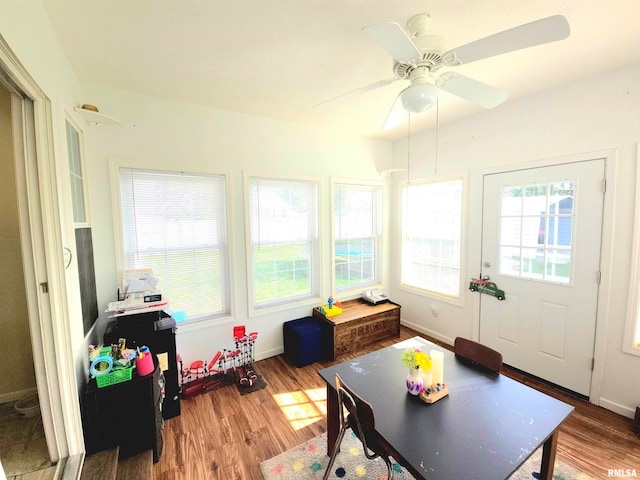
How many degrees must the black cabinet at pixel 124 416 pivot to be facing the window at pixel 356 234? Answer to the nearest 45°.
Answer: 0° — it already faces it

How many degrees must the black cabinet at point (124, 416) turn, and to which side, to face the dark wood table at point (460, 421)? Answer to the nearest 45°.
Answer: approximately 45° to its right

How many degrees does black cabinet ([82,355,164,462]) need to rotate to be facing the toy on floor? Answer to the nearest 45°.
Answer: approximately 45° to its left

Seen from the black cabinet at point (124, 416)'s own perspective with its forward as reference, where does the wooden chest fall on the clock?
The wooden chest is roughly at 12 o'clock from the black cabinet.

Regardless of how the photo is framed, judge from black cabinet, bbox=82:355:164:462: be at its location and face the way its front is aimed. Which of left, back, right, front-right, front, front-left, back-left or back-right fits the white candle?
front-right

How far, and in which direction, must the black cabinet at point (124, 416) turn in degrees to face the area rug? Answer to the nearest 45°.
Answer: approximately 45° to its right

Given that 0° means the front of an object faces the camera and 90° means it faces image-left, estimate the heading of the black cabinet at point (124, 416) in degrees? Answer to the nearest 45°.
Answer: approximately 270°
